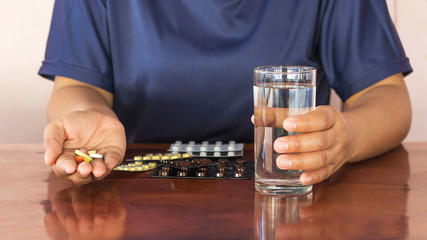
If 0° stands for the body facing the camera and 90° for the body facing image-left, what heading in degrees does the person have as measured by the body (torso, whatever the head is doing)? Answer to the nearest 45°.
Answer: approximately 0°

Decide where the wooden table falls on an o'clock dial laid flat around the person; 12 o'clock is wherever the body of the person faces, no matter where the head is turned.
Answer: The wooden table is roughly at 12 o'clock from the person.
